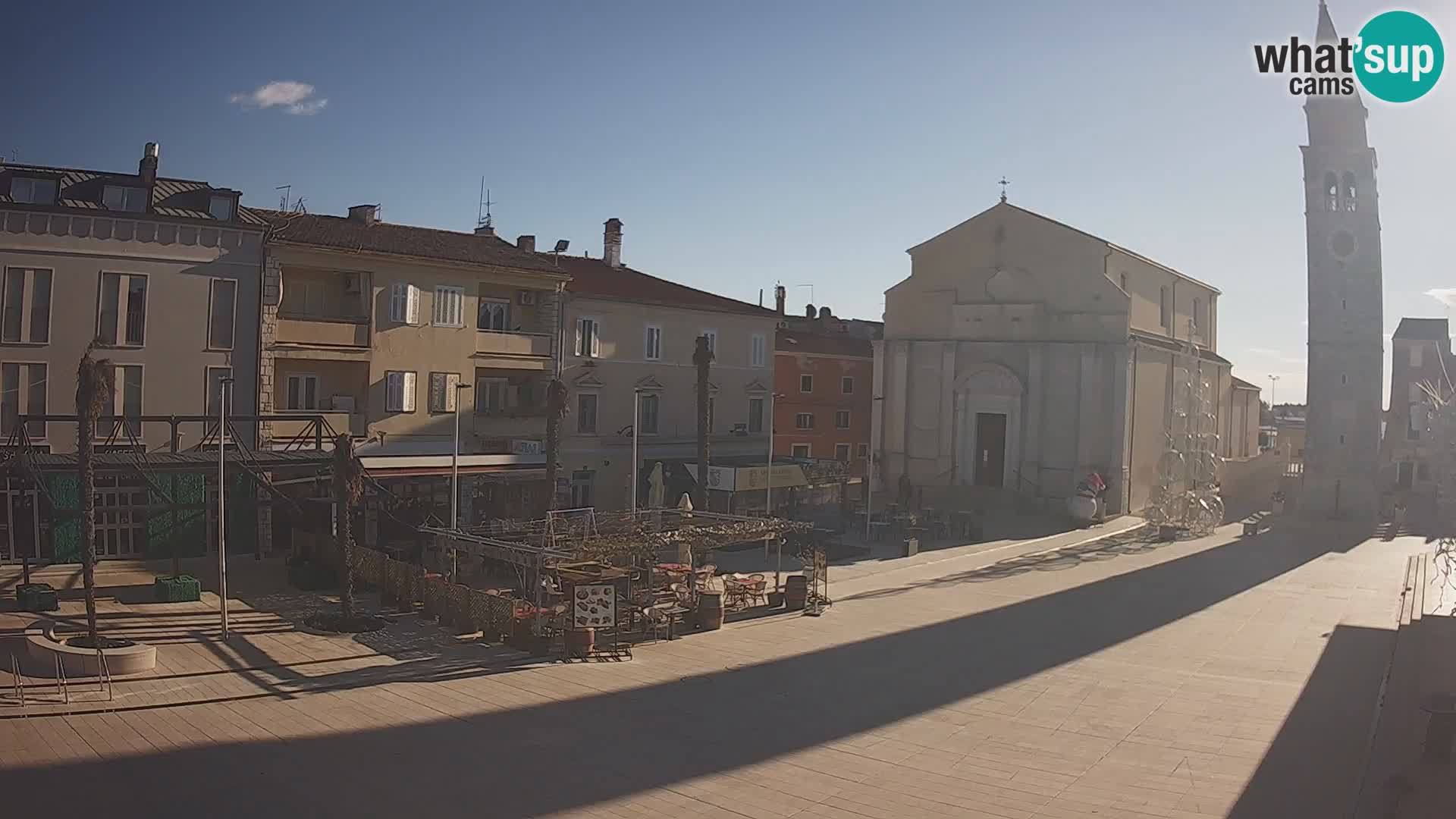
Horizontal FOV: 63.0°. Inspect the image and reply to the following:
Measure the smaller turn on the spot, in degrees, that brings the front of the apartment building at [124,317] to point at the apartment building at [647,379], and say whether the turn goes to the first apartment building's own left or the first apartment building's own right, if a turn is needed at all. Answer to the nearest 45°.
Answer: approximately 90° to the first apartment building's own left

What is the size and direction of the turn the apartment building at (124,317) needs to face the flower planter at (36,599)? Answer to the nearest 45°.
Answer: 0° — it already faces it

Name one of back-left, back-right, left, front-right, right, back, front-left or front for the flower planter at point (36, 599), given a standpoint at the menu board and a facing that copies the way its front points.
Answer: right

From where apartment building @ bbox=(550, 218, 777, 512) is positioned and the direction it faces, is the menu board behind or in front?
in front

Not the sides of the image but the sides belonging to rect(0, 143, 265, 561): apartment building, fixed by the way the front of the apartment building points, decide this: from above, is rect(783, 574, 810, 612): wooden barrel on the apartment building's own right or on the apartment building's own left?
on the apartment building's own left

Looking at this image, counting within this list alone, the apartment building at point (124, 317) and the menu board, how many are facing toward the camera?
2

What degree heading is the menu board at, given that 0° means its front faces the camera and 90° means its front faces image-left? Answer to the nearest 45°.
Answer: approximately 0°
